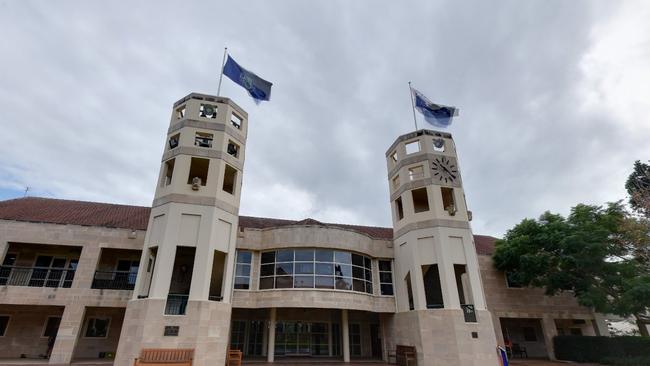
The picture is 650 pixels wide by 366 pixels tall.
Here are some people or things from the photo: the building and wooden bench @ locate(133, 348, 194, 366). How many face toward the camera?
2

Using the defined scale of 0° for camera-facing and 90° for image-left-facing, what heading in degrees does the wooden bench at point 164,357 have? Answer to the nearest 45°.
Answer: approximately 0°

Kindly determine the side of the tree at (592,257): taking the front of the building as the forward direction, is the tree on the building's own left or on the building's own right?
on the building's own left

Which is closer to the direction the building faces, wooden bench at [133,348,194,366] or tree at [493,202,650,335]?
the wooden bench

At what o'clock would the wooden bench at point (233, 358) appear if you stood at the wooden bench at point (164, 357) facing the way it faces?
the wooden bench at point (233, 358) is roughly at 8 o'clock from the wooden bench at point (164, 357).

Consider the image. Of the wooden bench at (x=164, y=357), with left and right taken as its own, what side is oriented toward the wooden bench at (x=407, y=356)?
left

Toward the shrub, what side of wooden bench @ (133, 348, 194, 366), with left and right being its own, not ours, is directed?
left
